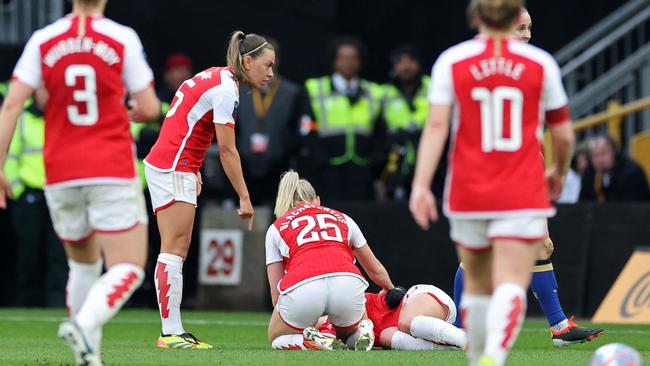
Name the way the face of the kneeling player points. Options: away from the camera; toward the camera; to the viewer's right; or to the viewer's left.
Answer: away from the camera

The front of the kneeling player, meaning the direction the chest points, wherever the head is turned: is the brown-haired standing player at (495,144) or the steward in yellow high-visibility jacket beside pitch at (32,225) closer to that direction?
the steward in yellow high-visibility jacket beside pitch

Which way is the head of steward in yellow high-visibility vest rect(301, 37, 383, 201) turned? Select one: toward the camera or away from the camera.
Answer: toward the camera

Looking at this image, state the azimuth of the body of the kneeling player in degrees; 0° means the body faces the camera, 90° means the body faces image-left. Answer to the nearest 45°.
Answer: approximately 180°

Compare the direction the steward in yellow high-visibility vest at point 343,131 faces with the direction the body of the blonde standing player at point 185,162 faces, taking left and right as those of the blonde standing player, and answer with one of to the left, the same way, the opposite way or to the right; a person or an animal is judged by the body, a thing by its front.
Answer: to the right

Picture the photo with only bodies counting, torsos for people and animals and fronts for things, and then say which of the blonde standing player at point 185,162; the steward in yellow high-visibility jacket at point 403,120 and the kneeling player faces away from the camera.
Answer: the kneeling player

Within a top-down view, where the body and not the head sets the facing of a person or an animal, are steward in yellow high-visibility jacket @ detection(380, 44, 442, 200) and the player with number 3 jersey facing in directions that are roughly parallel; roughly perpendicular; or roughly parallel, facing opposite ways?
roughly parallel, facing opposite ways

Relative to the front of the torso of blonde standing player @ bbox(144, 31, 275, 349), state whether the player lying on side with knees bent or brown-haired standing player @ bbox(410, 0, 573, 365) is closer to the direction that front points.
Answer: the player lying on side with knees bent

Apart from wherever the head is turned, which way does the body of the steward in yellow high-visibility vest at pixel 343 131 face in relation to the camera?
toward the camera

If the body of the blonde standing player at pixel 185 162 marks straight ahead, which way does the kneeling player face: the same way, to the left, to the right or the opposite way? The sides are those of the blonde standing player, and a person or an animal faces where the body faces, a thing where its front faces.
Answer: to the left

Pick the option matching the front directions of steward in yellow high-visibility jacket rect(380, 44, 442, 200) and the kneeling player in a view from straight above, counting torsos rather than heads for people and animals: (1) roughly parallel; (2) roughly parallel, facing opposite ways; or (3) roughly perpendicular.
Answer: roughly parallel, facing opposite ways

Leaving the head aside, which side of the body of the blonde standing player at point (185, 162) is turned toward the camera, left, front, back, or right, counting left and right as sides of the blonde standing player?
right

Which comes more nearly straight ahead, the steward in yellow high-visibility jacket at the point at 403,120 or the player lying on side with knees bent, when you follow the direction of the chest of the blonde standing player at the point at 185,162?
the player lying on side with knees bent

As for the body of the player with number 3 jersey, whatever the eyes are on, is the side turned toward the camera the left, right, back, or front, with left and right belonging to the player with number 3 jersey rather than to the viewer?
back

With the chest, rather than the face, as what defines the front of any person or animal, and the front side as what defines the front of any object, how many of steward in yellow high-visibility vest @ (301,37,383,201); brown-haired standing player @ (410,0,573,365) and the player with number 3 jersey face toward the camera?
1

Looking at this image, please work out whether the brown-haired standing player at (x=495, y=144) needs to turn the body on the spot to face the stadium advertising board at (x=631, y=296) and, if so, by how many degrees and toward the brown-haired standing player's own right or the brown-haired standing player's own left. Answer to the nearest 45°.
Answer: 0° — they already face it

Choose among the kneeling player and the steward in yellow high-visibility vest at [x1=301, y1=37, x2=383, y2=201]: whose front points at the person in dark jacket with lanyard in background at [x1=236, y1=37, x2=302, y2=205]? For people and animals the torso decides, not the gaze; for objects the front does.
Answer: the kneeling player
